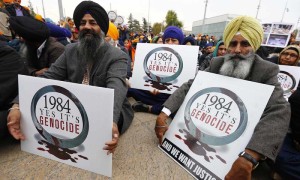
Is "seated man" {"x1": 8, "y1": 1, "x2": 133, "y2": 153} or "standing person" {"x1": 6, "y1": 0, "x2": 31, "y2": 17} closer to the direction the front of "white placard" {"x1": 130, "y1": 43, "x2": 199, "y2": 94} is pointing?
the seated man

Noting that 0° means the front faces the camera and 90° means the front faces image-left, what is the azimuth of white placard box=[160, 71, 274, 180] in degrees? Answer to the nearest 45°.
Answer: approximately 0°

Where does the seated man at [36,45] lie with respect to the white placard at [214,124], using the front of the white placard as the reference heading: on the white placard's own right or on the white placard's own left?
on the white placard's own right

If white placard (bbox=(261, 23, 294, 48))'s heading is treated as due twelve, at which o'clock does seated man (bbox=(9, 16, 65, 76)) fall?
The seated man is roughly at 1 o'clock from the white placard.

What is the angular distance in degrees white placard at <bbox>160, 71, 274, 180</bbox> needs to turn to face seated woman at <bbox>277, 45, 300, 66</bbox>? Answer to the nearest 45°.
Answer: approximately 180°

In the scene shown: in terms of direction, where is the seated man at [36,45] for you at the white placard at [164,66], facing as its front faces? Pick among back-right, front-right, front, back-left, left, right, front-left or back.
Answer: right
